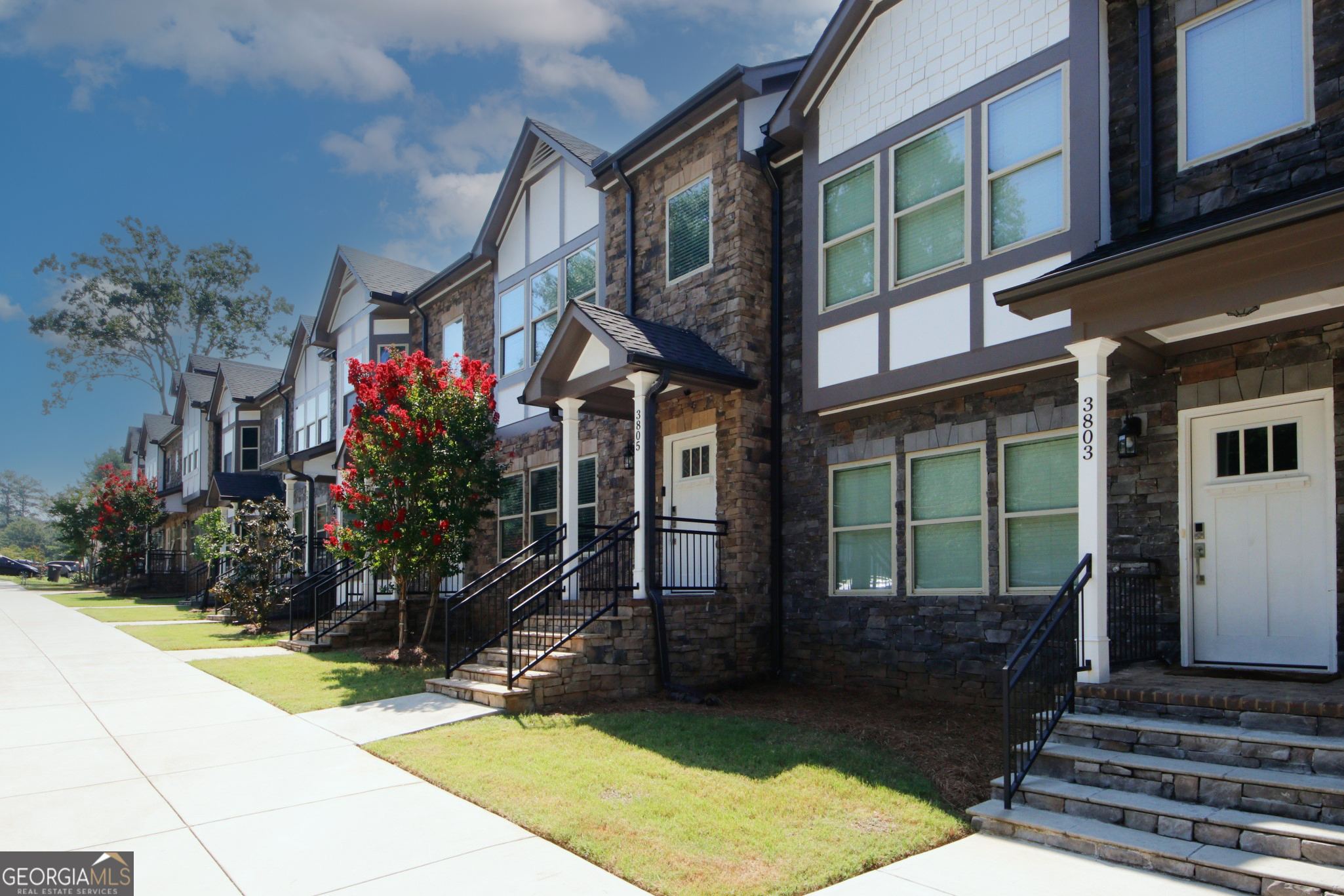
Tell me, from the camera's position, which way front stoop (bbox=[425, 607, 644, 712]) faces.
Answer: facing the viewer and to the left of the viewer

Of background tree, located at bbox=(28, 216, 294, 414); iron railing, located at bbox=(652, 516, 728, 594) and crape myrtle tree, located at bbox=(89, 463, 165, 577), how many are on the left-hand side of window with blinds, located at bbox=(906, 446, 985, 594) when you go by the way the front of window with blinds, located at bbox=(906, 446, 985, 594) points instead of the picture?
0

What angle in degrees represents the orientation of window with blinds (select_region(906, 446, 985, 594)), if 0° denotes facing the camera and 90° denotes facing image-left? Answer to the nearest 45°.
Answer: approximately 45°

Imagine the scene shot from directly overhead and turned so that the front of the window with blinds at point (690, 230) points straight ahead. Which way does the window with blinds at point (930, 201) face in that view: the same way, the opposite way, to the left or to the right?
the same way

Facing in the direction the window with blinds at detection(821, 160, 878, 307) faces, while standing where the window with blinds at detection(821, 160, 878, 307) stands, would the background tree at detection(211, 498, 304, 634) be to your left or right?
on your right

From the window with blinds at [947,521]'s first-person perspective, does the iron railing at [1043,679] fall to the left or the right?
on its left

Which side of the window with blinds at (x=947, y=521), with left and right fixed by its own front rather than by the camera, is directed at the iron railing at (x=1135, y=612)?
left

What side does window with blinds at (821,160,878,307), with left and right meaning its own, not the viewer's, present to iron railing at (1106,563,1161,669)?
left

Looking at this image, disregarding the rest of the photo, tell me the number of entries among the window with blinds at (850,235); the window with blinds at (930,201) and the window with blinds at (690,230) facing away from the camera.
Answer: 0

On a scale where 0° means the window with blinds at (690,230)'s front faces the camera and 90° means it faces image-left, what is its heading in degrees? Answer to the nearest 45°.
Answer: approximately 45°

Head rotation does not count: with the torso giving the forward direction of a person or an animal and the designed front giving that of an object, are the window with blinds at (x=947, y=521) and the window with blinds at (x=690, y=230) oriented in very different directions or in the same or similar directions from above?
same or similar directions

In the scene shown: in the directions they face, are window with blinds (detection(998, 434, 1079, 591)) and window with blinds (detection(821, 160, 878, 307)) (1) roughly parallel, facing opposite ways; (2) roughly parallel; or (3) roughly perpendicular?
roughly parallel

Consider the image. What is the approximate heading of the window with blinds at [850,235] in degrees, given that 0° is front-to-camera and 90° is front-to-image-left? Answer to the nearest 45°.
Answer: approximately 45°

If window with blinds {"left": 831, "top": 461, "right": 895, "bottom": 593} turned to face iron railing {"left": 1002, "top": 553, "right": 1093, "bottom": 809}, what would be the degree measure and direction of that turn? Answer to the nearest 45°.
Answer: approximately 45° to its left

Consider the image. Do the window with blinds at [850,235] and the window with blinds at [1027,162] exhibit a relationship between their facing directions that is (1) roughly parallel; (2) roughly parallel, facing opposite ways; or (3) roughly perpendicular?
roughly parallel
